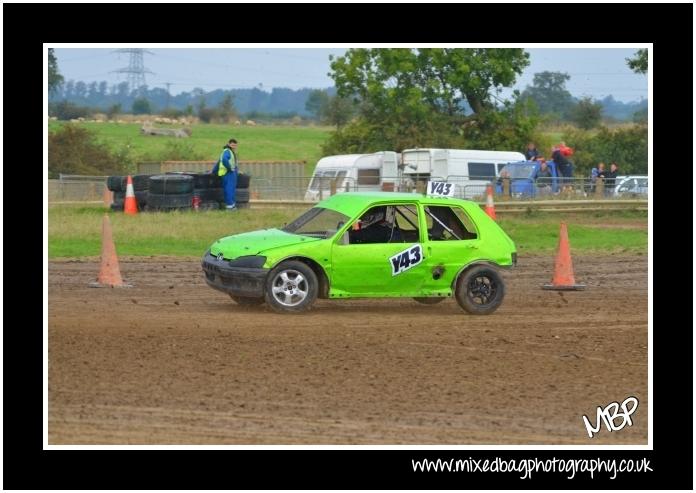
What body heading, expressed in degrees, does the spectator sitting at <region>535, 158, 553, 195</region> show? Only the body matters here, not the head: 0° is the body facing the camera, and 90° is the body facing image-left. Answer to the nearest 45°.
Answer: approximately 0°

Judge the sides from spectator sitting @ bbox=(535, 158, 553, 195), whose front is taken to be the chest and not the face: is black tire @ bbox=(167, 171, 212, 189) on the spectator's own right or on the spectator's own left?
on the spectator's own right

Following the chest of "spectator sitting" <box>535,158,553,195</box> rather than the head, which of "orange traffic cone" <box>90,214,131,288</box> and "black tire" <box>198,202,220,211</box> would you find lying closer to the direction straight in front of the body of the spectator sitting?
the orange traffic cone

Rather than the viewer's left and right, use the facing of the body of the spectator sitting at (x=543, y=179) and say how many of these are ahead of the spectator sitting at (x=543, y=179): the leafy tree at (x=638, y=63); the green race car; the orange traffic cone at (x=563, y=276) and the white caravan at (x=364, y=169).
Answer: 2

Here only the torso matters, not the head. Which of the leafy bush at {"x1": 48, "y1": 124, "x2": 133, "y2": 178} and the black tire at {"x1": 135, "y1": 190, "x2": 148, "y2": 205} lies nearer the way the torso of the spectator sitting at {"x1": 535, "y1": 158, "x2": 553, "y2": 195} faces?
the black tire
